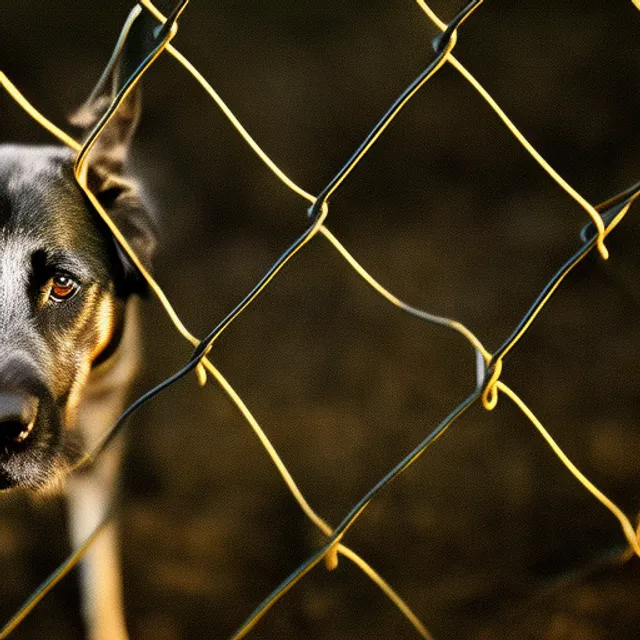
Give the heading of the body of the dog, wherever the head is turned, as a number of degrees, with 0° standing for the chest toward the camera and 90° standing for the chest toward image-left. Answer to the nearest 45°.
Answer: approximately 0°
